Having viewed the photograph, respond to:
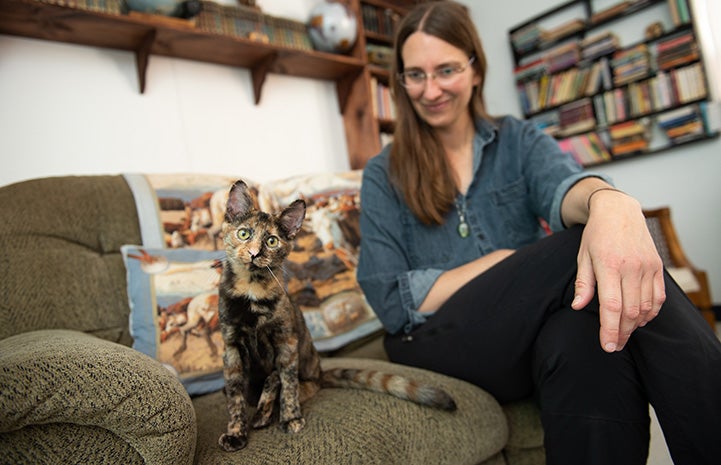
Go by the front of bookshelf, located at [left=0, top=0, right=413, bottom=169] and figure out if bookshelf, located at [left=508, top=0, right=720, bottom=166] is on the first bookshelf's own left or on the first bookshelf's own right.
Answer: on the first bookshelf's own left

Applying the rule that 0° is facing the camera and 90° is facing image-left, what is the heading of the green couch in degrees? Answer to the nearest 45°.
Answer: approximately 315°

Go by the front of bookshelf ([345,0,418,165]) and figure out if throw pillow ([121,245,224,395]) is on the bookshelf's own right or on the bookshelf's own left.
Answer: on the bookshelf's own right
